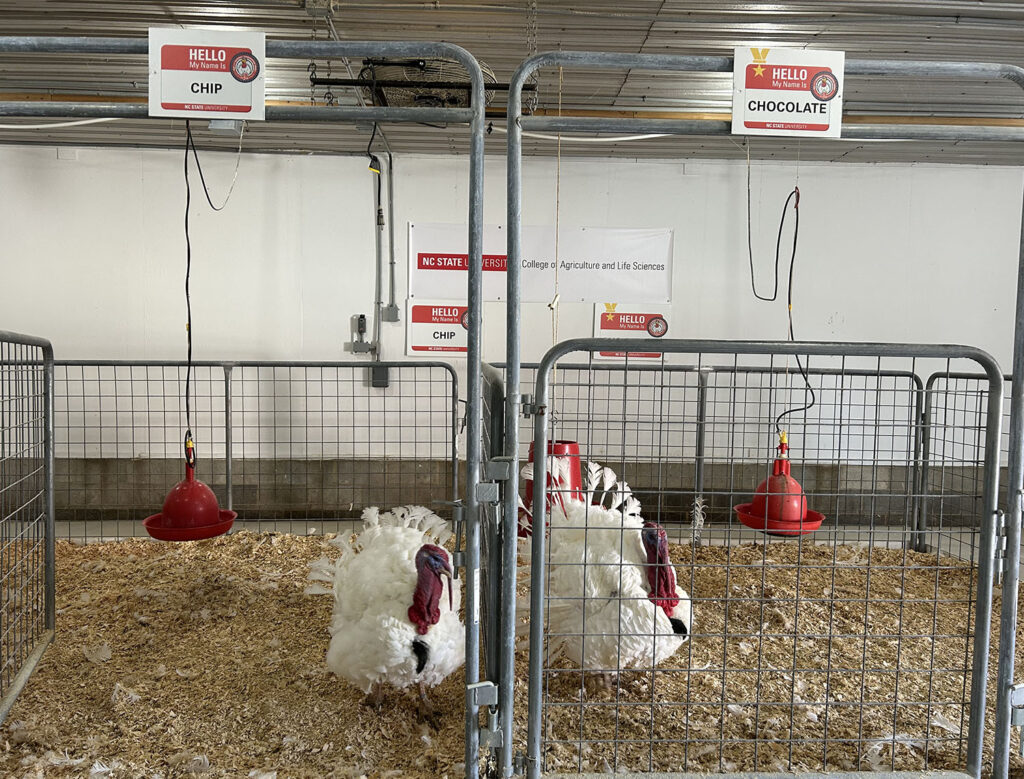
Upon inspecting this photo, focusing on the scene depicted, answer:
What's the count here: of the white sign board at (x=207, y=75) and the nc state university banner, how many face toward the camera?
2

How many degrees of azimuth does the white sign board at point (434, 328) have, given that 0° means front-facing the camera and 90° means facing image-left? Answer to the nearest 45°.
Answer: approximately 0°

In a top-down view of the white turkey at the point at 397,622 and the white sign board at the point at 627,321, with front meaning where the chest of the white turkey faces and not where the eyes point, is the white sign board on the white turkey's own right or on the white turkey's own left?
on the white turkey's own left

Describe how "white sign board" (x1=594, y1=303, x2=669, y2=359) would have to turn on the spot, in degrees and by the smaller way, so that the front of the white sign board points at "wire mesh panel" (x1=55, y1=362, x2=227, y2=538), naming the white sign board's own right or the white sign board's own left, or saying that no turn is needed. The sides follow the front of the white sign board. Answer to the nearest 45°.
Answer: approximately 90° to the white sign board's own right

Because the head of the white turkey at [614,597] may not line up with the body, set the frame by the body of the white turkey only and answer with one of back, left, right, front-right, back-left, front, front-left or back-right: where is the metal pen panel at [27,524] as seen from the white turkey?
back-right

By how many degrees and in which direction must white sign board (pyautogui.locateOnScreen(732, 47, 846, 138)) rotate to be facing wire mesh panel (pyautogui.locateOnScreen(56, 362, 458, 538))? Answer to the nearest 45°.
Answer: approximately 135° to its right

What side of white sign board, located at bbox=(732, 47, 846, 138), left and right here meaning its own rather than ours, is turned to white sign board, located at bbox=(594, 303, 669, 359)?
back
